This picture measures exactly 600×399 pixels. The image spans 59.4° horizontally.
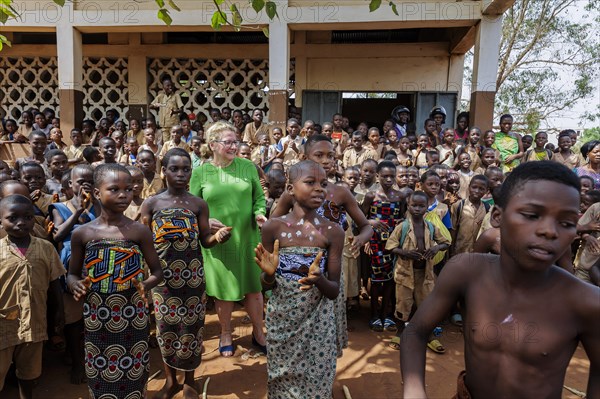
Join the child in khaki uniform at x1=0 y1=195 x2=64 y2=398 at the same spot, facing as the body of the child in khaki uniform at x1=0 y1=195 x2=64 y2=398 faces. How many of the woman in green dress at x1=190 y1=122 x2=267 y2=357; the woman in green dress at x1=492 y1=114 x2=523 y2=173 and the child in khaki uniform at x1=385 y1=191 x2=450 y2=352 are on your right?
0

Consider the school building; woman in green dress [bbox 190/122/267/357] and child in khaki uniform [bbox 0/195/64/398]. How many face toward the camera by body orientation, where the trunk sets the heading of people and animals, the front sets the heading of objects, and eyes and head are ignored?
3

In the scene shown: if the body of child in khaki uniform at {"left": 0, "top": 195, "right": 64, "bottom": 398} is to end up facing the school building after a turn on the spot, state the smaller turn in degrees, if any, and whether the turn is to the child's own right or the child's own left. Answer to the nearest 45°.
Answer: approximately 135° to the child's own left

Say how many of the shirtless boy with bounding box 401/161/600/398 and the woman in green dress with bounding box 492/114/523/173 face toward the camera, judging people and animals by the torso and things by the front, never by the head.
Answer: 2

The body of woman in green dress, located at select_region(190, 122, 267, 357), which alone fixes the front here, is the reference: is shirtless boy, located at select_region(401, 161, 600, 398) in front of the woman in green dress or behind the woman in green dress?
in front

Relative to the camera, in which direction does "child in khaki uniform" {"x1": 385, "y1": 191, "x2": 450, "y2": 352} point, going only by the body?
toward the camera

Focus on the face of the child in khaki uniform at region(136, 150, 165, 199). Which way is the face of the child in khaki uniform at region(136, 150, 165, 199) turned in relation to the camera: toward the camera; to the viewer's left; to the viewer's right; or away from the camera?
toward the camera

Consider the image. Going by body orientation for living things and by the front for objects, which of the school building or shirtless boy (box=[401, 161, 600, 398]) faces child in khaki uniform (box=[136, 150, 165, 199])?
the school building

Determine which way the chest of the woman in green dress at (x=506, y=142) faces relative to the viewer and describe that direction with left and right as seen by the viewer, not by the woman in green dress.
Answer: facing the viewer

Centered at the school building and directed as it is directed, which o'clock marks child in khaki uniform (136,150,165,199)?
The child in khaki uniform is roughly at 12 o'clock from the school building.

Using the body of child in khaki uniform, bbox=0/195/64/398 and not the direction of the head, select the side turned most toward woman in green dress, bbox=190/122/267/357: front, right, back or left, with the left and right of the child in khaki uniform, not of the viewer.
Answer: left

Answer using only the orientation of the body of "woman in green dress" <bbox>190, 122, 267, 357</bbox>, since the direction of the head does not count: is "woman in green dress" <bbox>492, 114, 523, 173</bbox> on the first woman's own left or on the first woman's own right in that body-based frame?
on the first woman's own left

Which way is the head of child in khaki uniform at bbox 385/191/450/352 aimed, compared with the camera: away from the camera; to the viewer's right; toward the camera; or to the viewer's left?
toward the camera

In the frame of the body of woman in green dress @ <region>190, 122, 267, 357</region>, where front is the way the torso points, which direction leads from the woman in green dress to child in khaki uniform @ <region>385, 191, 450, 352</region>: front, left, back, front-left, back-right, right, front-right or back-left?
left

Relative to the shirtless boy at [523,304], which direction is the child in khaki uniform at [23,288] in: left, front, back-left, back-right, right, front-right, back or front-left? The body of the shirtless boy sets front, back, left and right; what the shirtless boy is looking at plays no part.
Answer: right

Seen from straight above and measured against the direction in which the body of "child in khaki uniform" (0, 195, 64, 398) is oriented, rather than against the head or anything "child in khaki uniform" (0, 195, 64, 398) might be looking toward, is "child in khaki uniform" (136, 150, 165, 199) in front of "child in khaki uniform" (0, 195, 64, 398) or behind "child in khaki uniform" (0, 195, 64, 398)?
behind

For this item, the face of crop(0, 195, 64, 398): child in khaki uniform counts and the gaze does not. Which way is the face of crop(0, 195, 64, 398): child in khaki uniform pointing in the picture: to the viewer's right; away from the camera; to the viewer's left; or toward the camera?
toward the camera

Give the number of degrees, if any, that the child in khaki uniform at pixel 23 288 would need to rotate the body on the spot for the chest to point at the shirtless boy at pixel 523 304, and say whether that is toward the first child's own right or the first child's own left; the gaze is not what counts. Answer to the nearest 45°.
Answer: approximately 45° to the first child's own left

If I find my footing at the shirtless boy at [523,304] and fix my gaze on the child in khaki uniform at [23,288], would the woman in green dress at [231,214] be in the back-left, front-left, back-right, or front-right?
front-right
